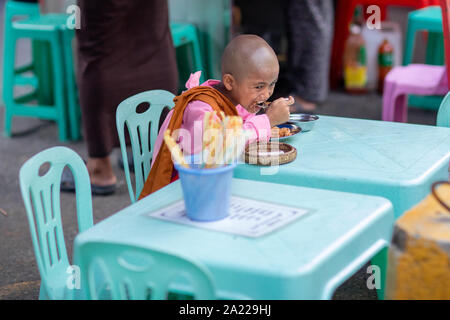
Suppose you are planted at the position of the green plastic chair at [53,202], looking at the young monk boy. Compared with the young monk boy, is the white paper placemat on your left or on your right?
right

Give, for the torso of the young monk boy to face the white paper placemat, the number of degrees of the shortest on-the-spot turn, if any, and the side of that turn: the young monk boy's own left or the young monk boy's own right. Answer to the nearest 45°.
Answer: approximately 45° to the young monk boy's own right

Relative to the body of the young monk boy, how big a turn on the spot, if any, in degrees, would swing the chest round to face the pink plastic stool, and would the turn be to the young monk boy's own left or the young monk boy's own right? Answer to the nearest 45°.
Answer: approximately 90° to the young monk boy's own left

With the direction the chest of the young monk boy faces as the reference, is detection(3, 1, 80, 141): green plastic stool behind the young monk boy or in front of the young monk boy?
behind

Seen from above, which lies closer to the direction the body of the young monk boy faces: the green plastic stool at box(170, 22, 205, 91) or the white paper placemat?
the white paper placemat

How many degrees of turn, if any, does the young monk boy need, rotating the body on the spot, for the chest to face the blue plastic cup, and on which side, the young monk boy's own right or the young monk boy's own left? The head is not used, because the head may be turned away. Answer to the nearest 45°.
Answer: approximately 45° to the young monk boy's own right

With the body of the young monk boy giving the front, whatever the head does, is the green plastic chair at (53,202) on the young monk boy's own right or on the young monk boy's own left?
on the young monk boy's own right

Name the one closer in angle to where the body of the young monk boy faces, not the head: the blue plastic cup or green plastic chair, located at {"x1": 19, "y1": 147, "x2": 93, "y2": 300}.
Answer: the blue plastic cup

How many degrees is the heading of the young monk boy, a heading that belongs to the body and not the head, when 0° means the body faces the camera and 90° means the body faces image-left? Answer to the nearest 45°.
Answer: approximately 315°
